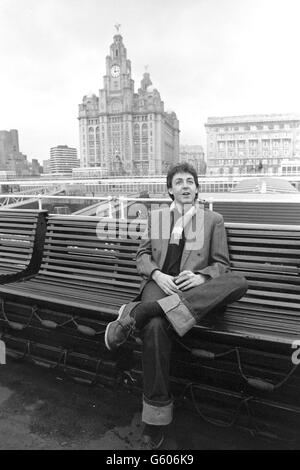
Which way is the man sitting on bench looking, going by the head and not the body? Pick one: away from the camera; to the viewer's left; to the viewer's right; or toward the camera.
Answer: toward the camera

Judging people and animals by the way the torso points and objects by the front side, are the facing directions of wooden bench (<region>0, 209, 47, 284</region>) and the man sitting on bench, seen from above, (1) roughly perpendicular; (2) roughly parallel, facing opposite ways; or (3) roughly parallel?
roughly parallel

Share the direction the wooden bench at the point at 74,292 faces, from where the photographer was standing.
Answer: facing the viewer and to the left of the viewer

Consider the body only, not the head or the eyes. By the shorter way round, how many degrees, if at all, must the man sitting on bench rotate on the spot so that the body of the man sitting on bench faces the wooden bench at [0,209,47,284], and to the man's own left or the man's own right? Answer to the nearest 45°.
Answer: approximately 135° to the man's own right

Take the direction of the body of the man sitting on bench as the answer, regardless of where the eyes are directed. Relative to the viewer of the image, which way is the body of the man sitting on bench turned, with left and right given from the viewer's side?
facing the viewer
